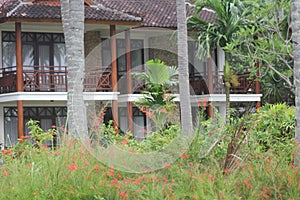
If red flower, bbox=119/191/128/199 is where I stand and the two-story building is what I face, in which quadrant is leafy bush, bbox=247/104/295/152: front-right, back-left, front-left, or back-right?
front-right

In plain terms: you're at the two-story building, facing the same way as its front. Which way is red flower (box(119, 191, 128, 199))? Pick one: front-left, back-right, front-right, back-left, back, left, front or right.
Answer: front

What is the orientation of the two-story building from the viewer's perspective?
toward the camera

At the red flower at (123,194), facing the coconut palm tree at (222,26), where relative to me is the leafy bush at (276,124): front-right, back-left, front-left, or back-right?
front-right

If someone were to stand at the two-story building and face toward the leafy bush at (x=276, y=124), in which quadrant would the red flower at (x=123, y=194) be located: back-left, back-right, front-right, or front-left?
front-right

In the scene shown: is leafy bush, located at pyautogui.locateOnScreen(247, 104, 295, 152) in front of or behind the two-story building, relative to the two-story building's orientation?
in front
